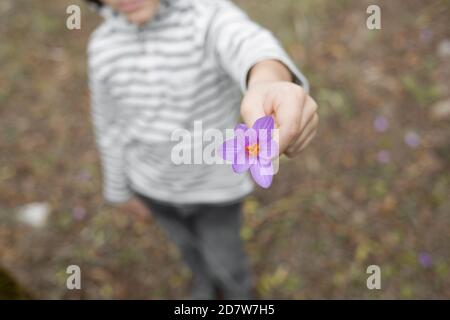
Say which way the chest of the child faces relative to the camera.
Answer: toward the camera

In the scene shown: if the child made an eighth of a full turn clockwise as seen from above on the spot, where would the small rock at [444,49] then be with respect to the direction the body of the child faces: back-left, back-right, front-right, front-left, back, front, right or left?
back

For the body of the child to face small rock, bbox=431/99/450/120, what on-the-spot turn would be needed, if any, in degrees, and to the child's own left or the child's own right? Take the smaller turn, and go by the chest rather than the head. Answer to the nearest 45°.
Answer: approximately 135° to the child's own left

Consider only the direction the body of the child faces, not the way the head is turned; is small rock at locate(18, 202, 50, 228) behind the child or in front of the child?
behind

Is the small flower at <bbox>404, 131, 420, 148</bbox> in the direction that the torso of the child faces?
no

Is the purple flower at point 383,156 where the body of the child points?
no

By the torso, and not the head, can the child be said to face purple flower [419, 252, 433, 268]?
no

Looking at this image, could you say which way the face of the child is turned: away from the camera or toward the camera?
toward the camera
